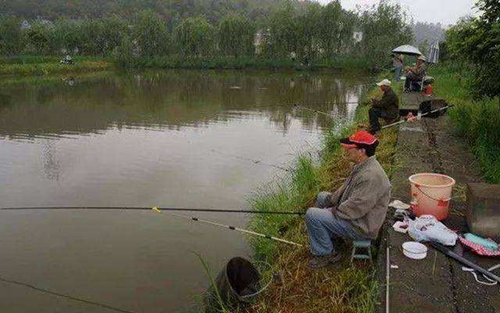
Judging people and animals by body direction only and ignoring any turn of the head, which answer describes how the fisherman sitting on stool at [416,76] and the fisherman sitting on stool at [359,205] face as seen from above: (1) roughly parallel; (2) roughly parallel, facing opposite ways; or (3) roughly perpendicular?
roughly parallel

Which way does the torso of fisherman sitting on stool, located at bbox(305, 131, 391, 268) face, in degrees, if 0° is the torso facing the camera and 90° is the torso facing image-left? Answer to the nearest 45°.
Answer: approximately 90°

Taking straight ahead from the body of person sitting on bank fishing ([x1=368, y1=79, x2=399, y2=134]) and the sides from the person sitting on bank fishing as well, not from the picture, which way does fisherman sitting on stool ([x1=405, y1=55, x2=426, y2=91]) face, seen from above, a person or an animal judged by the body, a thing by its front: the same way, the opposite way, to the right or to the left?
the same way

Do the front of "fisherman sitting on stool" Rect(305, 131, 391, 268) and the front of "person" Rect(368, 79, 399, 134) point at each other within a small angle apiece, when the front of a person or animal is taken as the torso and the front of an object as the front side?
no

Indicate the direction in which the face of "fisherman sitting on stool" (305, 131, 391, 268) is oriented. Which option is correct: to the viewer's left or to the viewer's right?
to the viewer's left

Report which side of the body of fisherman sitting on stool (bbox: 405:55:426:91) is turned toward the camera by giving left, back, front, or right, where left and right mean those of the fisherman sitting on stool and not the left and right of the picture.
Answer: left

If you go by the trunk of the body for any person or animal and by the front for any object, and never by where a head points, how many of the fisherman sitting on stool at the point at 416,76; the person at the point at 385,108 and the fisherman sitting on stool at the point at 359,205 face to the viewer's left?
3

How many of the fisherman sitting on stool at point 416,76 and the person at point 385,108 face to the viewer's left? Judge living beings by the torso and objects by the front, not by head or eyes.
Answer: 2

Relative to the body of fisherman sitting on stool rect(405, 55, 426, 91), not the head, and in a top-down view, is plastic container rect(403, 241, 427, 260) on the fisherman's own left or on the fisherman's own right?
on the fisherman's own left

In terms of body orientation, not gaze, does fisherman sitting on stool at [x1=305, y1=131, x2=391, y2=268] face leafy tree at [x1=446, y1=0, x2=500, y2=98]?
no

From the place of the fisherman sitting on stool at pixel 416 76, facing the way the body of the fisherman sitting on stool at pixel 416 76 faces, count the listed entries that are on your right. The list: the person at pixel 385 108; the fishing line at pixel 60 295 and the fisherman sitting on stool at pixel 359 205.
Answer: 0

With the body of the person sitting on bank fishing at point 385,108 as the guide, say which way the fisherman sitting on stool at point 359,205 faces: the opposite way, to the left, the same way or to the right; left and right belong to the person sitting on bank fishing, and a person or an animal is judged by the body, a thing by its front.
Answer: the same way

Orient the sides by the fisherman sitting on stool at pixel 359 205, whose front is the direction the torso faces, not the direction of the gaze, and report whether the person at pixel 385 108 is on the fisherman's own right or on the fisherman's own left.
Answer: on the fisherman's own right

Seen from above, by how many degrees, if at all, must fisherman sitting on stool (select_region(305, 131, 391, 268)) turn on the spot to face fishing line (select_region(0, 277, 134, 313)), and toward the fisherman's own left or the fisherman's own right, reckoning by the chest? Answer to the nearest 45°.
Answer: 0° — they already face it

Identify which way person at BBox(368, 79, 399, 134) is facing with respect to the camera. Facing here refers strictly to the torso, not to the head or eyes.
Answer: to the viewer's left

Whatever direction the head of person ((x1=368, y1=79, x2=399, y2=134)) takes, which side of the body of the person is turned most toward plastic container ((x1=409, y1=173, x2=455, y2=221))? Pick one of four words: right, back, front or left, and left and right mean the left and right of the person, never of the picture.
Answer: left

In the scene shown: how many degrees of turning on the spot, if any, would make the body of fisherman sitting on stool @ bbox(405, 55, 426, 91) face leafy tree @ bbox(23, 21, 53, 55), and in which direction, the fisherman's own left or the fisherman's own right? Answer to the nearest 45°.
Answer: approximately 45° to the fisherman's own right
